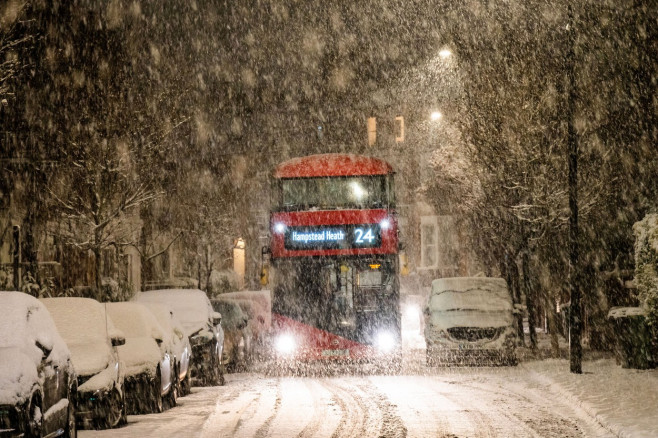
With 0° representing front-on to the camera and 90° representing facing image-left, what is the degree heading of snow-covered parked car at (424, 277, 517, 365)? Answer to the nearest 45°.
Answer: approximately 0°

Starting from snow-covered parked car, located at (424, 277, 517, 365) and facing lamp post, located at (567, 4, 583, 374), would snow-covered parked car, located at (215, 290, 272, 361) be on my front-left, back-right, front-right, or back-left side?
back-right

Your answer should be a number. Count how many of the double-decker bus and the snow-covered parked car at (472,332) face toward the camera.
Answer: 2

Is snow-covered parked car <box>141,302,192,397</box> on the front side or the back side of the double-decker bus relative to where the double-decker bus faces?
on the front side

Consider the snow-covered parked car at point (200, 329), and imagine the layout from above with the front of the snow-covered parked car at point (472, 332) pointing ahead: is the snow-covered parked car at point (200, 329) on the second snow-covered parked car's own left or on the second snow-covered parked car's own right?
on the second snow-covered parked car's own right

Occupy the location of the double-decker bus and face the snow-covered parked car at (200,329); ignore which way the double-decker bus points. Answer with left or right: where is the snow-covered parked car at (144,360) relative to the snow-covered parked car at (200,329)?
left

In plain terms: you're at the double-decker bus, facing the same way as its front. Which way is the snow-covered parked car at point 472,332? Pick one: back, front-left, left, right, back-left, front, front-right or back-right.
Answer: left
